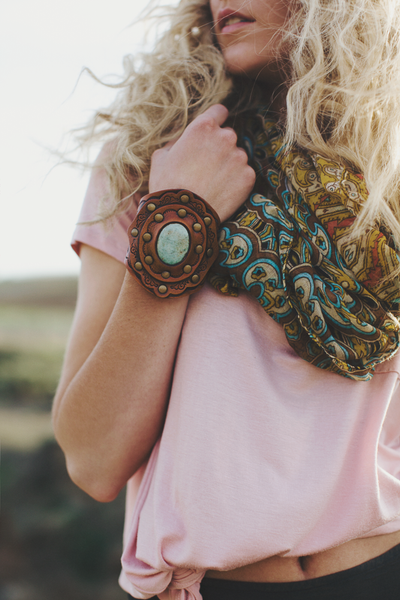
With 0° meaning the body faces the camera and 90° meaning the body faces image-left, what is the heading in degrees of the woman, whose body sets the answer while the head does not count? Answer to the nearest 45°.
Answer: approximately 0°
